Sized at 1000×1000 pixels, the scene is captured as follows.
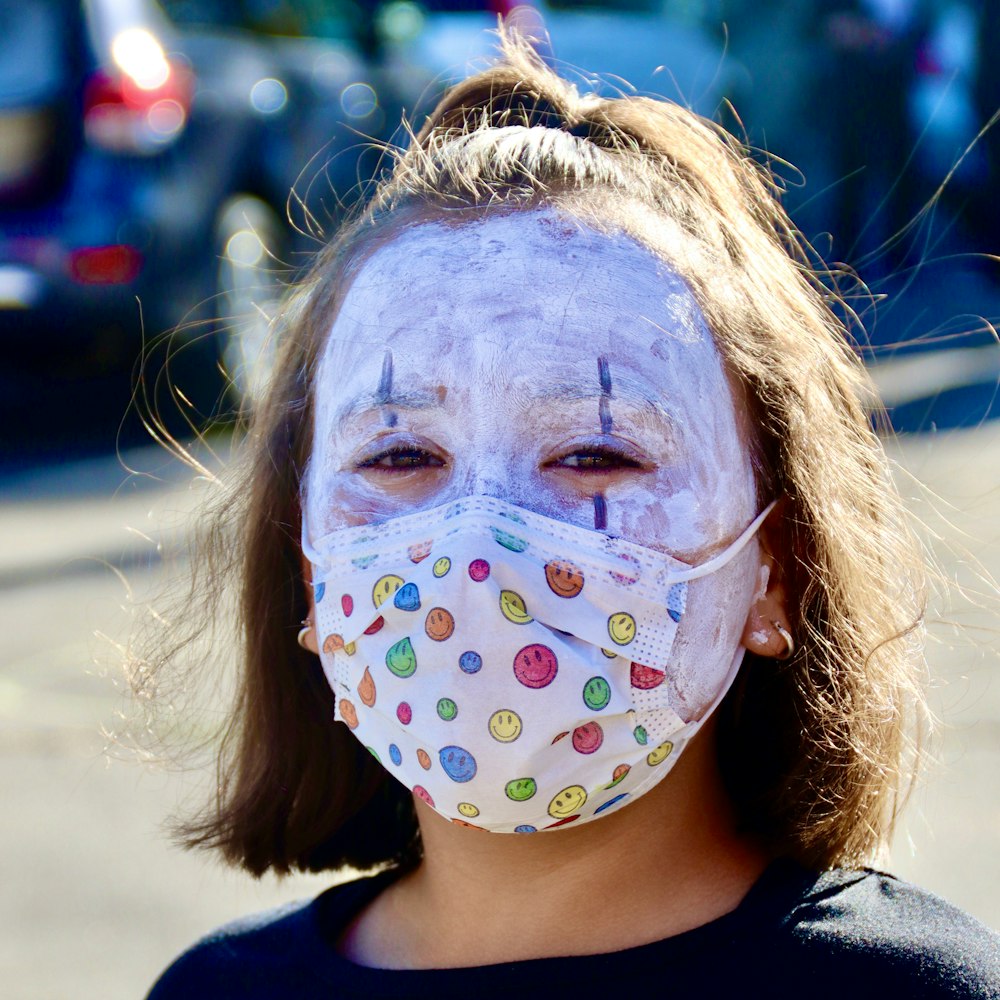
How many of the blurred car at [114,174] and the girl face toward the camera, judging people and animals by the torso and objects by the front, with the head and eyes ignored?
1

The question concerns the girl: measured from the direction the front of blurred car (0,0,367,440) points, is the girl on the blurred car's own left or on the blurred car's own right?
on the blurred car's own right

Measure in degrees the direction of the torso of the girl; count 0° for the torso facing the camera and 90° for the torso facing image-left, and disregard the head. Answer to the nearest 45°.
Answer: approximately 0°

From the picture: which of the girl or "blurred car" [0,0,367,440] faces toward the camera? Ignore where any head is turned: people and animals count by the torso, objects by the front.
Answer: the girl

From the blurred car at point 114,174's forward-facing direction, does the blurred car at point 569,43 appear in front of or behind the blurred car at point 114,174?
in front

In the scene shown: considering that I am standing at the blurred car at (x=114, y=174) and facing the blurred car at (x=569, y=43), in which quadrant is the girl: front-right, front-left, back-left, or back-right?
back-right

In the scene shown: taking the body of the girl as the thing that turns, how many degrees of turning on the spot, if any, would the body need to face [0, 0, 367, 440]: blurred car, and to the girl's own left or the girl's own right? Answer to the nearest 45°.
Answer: approximately 180°

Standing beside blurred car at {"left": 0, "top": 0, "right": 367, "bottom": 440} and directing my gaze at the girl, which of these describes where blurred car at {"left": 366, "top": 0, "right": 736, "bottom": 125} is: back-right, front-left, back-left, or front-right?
back-left

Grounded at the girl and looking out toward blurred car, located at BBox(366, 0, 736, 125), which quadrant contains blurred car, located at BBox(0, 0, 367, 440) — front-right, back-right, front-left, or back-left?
front-left

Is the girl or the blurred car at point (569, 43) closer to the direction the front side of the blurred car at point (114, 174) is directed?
the blurred car

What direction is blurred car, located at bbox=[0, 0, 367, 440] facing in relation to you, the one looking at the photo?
facing away from the viewer and to the right of the viewer

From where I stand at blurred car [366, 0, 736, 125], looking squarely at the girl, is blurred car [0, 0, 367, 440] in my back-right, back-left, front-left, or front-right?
front-right

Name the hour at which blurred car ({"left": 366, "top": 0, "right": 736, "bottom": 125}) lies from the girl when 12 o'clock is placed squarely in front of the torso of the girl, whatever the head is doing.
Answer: The blurred car is roughly at 6 o'clock from the girl.

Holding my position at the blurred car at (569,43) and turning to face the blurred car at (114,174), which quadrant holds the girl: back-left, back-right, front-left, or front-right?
front-left
